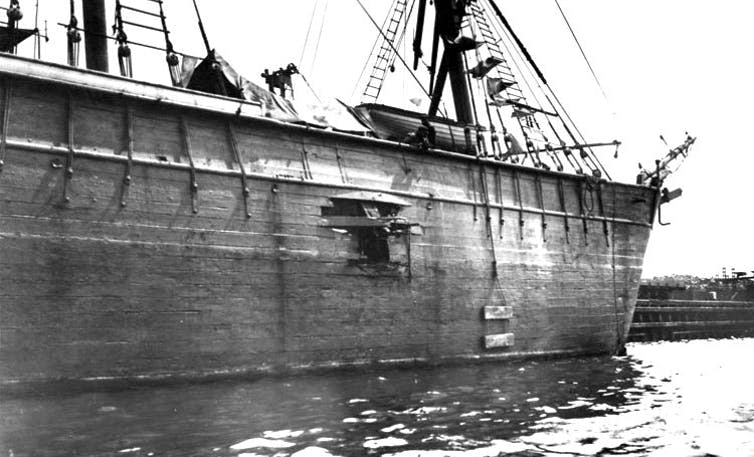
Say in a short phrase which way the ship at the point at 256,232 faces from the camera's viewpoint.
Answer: facing away from the viewer and to the right of the viewer

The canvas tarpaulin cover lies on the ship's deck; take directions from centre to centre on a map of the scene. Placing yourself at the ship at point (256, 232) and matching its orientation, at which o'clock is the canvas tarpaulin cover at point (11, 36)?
The canvas tarpaulin cover is roughly at 7 o'clock from the ship.
